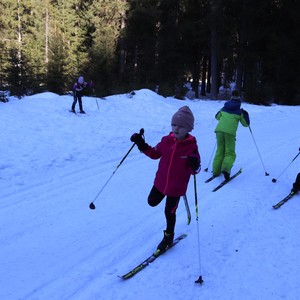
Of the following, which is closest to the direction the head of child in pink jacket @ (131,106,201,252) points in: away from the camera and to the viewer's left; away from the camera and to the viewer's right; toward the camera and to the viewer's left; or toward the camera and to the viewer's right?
toward the camera and to the viewer's left

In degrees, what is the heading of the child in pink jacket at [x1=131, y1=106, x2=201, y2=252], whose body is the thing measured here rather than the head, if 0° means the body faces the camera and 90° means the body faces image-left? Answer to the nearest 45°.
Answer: approximately 45°

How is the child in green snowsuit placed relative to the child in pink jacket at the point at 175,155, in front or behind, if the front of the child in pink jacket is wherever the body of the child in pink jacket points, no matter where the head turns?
behind

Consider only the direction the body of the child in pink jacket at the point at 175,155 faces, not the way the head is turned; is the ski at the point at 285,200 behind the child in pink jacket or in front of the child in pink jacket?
behind

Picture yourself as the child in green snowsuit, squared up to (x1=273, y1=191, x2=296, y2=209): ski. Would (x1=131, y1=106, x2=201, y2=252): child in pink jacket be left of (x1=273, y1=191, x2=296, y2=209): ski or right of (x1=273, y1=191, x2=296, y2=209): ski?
right
